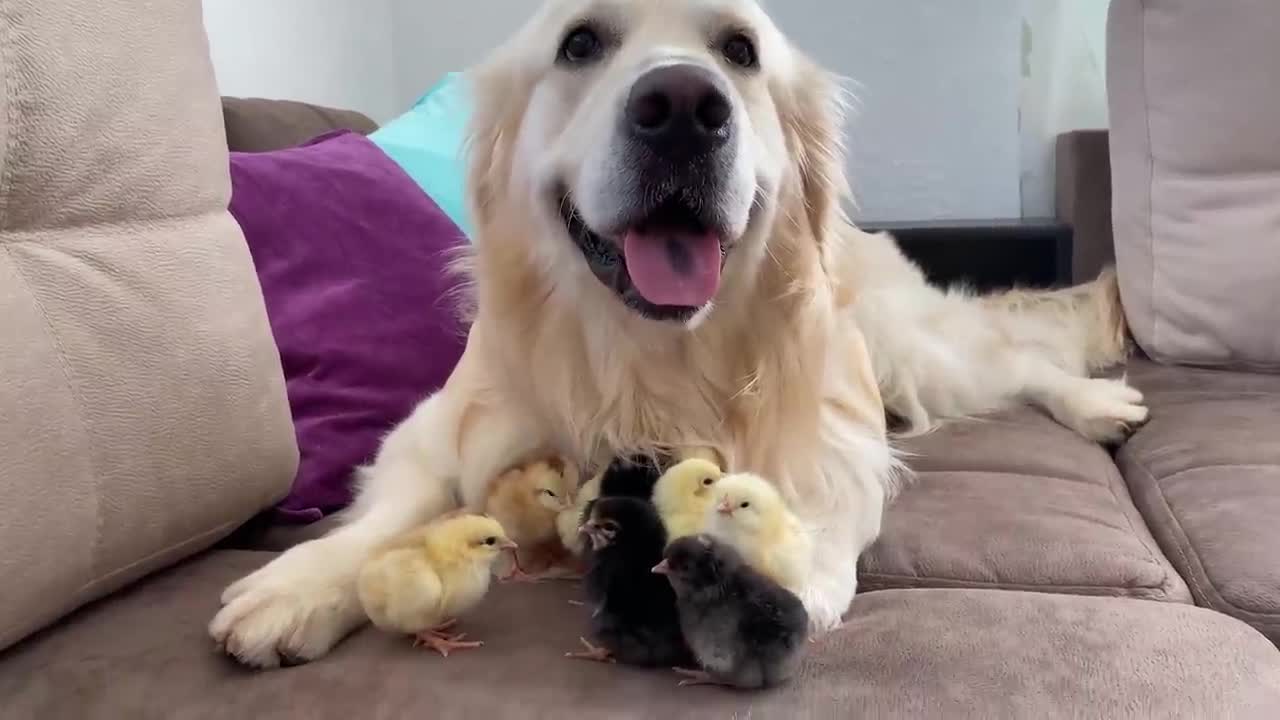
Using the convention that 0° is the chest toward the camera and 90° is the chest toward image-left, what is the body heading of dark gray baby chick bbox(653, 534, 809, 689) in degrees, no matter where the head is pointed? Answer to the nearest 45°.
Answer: approximately 90°

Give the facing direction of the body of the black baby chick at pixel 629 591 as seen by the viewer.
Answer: to the viewer's left

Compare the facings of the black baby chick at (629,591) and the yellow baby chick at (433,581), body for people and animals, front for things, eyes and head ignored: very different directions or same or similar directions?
very different directions

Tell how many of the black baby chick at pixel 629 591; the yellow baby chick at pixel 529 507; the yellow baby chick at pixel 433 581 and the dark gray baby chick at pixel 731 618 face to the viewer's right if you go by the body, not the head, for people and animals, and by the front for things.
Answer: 2

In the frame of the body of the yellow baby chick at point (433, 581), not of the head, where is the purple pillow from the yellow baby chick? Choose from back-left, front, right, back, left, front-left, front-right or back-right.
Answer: left

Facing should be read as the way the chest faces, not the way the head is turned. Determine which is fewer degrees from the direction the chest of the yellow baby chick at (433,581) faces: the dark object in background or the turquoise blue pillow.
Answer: the dark object in background

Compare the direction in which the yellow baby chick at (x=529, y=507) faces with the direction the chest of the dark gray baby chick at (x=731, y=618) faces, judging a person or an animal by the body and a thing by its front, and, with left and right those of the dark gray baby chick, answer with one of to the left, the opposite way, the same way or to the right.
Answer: the opposite way

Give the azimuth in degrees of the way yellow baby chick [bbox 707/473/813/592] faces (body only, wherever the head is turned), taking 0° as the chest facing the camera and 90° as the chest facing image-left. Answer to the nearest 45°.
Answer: approximately 45°

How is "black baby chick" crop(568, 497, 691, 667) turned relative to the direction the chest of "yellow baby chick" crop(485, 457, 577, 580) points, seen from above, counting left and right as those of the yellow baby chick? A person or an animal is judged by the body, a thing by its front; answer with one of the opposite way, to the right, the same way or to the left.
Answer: the opposite way

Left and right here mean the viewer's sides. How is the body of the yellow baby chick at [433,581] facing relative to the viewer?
facing to the right of the viewer

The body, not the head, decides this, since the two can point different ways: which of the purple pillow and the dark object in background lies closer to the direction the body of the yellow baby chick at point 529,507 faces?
the dark object in background
